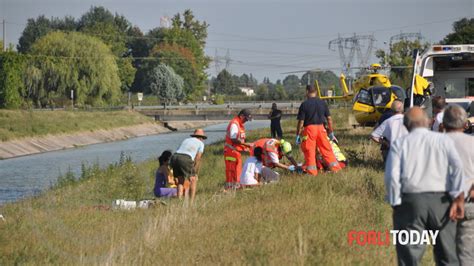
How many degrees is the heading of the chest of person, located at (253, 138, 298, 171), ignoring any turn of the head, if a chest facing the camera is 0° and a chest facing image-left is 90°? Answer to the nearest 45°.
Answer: approximately 270°

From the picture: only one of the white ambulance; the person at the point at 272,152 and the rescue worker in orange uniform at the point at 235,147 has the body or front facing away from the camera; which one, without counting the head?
the white ambulance

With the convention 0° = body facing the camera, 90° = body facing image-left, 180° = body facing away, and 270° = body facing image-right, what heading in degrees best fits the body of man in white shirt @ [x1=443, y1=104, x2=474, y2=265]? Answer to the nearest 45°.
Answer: approximately 180°

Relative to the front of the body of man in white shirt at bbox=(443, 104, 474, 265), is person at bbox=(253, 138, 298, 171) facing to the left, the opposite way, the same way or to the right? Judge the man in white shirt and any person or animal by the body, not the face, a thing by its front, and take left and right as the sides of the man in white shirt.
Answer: to the right

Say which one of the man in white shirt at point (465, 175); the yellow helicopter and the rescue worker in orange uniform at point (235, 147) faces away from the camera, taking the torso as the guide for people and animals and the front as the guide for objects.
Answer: the man in white shirt

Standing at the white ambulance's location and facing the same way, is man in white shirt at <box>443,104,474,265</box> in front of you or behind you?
behind

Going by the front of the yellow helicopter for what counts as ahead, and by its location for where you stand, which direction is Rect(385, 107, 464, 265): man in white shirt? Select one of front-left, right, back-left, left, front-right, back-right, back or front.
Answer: front-right

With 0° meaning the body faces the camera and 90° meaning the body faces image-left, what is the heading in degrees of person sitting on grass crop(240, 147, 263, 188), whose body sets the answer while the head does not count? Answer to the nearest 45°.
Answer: approximately 225°

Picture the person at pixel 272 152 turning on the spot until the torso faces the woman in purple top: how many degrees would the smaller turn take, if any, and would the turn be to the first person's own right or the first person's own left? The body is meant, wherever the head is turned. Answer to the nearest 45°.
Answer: approximately 180°

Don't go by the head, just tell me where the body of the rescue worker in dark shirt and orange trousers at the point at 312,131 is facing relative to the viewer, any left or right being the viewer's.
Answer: facing away from the viewer

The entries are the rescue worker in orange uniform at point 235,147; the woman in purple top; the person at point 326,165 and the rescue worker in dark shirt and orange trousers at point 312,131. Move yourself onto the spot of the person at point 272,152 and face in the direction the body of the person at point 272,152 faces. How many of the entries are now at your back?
2

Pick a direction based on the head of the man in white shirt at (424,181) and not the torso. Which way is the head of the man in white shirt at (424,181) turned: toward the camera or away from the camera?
away from the camera

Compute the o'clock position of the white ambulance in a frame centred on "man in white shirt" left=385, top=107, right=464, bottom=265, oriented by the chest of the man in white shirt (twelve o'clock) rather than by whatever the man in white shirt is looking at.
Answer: The white ambulance is roughly at 12 o'clock from the man in white shirt.

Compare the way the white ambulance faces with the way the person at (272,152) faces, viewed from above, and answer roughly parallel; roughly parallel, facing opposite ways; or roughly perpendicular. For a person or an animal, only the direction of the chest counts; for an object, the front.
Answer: roughly perpendicular

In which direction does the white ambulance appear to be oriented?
away from the camera
